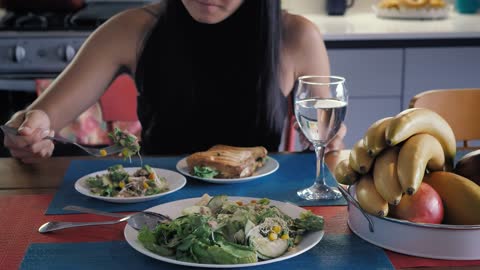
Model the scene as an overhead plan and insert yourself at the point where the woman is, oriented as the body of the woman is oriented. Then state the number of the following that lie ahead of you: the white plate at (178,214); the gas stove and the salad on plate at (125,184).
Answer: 2

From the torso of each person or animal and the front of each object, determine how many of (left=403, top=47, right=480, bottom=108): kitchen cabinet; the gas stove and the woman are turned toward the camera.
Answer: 3

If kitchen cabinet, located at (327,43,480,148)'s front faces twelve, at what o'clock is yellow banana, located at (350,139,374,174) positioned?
The yellow banana is roughly at 12 o'clock from the kitchen cabinet.

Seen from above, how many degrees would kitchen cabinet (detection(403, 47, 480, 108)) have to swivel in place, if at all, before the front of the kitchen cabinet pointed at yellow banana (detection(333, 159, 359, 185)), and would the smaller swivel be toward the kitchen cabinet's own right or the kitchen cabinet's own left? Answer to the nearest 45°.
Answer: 0° — it already faces it

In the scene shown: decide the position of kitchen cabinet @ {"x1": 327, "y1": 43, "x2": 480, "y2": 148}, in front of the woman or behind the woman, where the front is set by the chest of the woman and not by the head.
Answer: behind

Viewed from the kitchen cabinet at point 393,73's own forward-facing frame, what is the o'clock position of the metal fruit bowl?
The metal fruit bowl is roughly at 12 o'clock from the kitchen cabinet.

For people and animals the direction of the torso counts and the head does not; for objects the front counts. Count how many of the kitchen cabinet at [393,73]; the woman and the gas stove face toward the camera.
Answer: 3

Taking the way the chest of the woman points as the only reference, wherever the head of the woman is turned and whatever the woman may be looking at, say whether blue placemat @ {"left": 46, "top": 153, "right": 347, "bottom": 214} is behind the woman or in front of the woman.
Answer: in front

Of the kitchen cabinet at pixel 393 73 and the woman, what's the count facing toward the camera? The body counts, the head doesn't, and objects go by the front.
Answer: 2

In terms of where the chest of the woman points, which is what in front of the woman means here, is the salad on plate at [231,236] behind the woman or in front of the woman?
in front

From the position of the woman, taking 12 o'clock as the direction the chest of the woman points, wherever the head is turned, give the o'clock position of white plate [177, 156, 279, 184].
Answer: The white plate is roughly at 12 o'clock from the woman.

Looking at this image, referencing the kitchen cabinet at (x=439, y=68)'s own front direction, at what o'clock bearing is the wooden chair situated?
The wooden chair is roughly at 12 o'clock from the kitchen cabinet.
